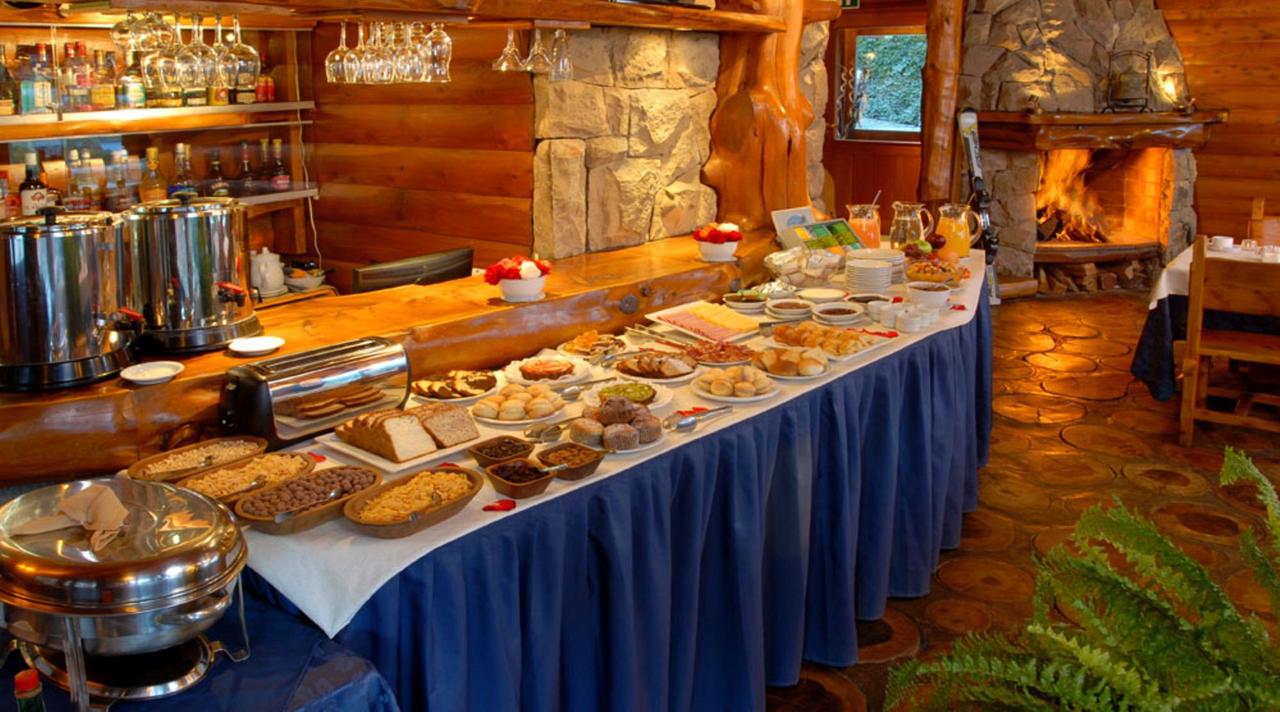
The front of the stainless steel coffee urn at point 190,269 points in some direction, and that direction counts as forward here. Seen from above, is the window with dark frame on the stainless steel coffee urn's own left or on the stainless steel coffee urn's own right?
on the stainless steel coffee urn's own left

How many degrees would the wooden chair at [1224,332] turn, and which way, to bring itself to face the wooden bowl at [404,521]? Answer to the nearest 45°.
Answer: approximately 180°

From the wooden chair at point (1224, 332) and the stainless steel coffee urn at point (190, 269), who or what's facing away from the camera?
the wooden chair

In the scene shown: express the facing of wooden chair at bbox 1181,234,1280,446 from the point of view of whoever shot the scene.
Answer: facing away from the viewer

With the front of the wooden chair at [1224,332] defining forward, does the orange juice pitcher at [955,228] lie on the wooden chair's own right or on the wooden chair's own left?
on the wooden chair's own left

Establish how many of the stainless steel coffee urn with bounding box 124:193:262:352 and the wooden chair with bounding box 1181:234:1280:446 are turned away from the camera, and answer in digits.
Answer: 1

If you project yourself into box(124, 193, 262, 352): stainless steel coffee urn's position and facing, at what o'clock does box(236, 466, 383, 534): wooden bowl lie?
The wooden bowl is roughly at 1 o'clock from the stainless steel coffee urn.

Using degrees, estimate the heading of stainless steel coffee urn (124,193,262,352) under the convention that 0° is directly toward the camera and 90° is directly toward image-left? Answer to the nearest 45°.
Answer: approximately 315°

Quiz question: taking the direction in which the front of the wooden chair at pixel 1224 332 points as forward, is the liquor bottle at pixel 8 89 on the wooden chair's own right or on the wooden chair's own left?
on the wooden chair's own left

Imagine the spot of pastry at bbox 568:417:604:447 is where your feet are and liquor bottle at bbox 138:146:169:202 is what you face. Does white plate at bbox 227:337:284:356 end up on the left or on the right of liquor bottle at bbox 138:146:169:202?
left

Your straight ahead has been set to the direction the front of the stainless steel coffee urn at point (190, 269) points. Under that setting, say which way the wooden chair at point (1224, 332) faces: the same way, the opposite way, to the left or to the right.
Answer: to the left

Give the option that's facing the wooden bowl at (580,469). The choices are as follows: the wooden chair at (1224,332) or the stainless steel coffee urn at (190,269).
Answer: the stainless steel coffee urn
